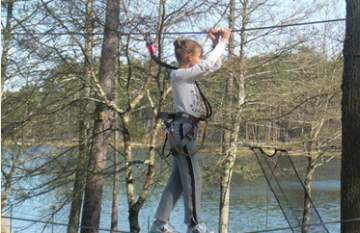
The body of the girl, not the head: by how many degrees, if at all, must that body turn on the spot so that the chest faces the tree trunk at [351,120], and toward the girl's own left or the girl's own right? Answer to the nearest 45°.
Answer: approximately 45° to the girl's own left

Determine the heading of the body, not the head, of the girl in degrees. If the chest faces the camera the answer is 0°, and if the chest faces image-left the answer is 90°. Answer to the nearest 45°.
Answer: approximately 270°

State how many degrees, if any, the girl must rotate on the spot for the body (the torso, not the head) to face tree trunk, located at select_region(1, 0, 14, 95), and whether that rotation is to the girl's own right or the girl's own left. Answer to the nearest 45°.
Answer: approximately 135° to the girl's own left

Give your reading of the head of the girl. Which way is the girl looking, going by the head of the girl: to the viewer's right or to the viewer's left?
to the viewer's right

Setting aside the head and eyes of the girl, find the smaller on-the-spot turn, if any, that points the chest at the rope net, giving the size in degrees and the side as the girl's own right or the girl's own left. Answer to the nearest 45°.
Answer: approximately 45° to the girl's own left
